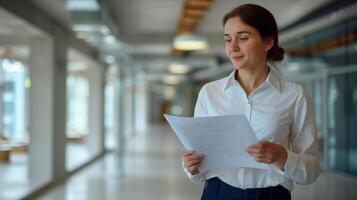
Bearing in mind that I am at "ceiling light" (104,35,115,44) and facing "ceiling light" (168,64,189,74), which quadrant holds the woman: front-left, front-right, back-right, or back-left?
back-right

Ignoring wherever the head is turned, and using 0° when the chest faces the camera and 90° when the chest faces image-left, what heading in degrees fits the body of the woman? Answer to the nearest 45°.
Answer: approximately 45°

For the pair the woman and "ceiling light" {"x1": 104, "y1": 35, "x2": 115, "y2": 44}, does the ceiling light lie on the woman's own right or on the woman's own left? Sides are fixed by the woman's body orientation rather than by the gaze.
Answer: on the woman's own right

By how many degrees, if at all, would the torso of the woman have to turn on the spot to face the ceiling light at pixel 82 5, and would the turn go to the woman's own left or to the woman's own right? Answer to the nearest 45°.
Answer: approximately 90° to the woman's own right

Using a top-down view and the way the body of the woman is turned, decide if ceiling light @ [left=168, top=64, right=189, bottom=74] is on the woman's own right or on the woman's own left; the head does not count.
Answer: on the woman's own right
